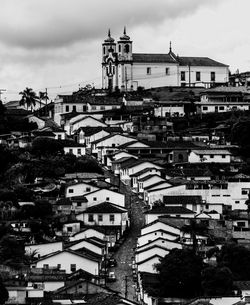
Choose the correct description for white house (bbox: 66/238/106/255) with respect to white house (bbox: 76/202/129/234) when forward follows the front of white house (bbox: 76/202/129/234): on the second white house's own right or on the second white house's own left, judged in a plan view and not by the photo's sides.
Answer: on the second white house's own right

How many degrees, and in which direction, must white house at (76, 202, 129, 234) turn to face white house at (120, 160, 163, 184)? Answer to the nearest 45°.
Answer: approximately 90° to its left

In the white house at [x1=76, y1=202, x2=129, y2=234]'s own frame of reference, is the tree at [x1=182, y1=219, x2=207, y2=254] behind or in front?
in front
